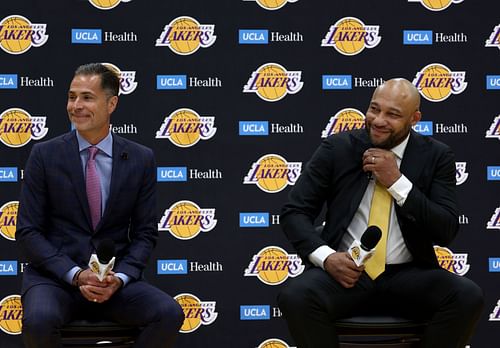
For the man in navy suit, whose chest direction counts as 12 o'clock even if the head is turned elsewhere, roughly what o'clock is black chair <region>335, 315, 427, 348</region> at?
The black chair is roughly at 10 o'clock from the man in navy suit.

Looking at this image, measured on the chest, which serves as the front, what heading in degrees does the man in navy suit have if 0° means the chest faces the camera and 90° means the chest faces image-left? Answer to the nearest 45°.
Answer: approximately 0°
